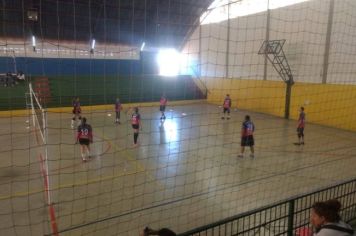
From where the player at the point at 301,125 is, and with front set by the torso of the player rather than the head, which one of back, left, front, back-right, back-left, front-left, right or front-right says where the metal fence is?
left

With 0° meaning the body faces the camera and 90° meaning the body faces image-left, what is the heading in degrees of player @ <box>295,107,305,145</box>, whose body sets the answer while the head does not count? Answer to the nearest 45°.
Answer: approximately 90°
